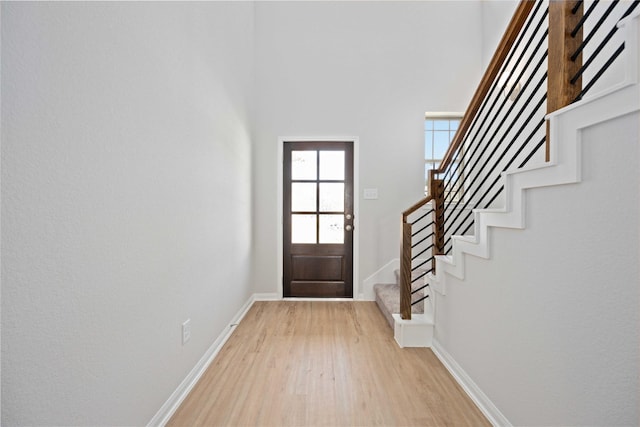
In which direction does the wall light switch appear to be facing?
toward the camera

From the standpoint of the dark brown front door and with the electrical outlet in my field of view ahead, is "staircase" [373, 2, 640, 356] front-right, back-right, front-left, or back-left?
front-left

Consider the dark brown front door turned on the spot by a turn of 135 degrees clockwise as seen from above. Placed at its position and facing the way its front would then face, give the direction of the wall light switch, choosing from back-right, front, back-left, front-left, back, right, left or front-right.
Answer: back-right

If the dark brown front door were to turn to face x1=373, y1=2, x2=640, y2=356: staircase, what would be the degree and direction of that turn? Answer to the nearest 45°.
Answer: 0° — it already faces it

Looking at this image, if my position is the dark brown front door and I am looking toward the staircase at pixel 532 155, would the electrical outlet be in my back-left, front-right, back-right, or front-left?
front-right

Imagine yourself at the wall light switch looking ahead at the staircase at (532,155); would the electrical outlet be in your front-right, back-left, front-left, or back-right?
front-right

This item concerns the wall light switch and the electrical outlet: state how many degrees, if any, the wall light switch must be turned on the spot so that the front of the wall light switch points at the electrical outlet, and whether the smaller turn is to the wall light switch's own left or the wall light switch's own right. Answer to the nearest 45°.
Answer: approximately 45° to the wall light switch's own right

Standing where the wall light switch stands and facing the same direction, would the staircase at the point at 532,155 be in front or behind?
in front

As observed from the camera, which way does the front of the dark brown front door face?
facing the viewer
